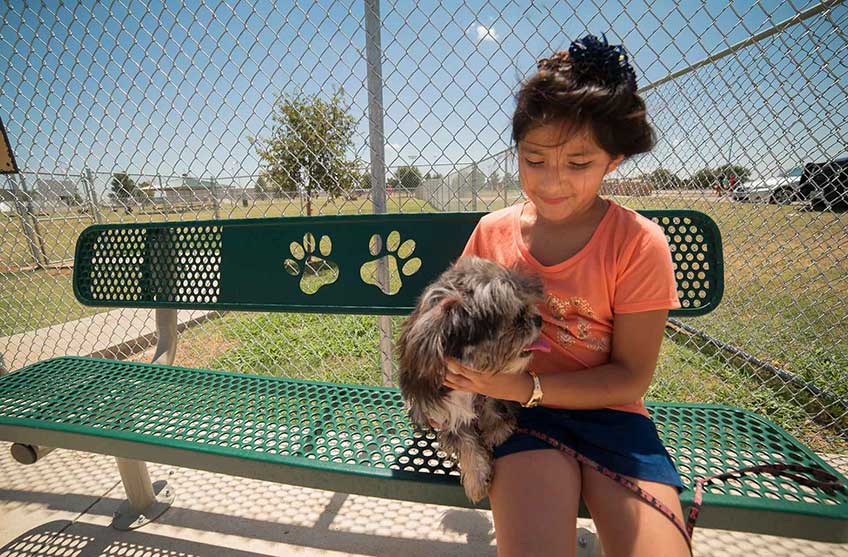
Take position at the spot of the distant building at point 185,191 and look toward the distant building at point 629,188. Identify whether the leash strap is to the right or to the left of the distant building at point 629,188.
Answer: right

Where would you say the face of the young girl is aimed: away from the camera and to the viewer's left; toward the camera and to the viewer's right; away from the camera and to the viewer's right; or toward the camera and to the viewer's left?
toward the camera and to the viewer's left

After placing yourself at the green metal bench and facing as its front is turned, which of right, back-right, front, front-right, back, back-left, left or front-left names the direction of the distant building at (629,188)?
back-left

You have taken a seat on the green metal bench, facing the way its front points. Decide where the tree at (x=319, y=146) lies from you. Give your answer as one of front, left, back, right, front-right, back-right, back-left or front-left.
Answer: back

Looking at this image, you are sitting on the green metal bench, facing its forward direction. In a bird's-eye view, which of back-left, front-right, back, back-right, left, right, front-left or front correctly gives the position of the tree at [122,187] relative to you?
back-right

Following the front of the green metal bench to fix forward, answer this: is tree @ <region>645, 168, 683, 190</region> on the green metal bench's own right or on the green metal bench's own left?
on the green metal bench's own left

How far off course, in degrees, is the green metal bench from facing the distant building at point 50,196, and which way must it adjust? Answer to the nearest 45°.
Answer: approximately 135° to its right

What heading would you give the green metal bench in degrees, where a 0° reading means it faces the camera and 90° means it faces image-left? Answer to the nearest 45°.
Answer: approximately 0°
